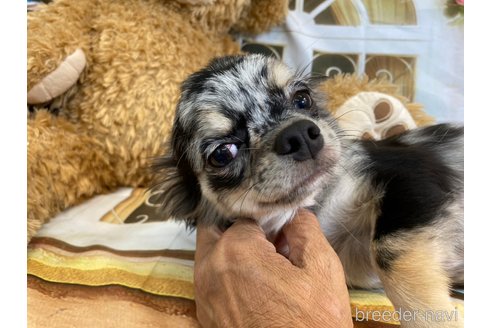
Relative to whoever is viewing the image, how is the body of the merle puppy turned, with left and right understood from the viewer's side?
facing the viewer and to the left of the viewer

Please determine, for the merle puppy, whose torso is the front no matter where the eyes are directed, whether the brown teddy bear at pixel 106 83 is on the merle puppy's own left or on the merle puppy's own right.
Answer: on the merle puppy's own right
